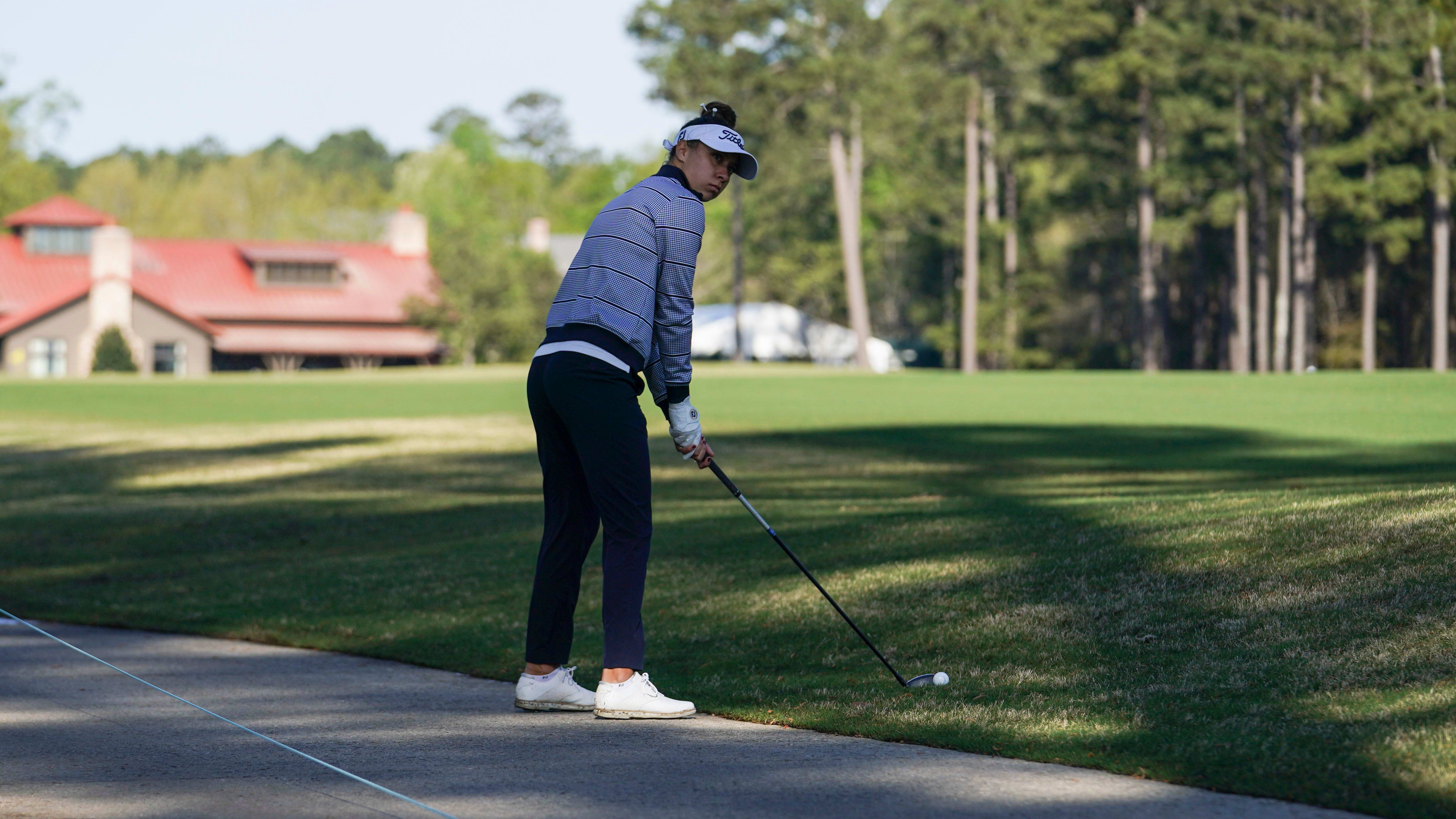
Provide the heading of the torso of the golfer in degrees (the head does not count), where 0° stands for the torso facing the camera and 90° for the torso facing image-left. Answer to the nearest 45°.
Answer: approximately 270°

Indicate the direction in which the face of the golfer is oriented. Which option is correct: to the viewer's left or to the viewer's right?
to the viewer's right
